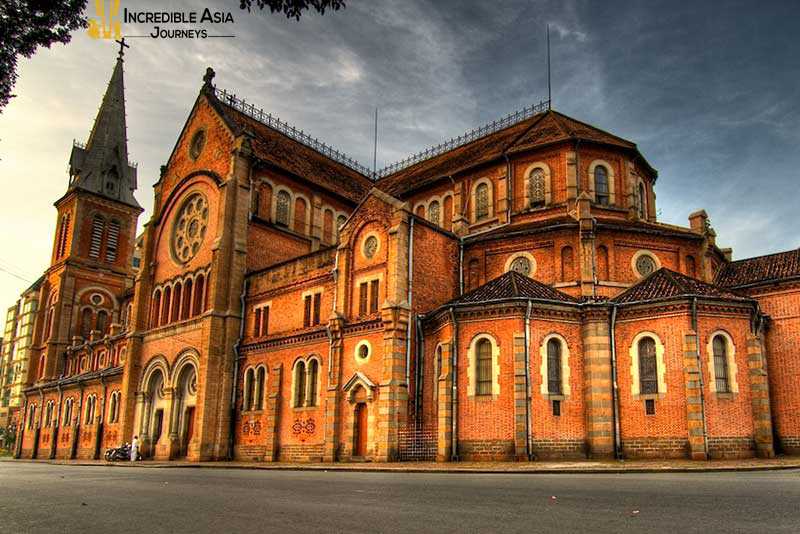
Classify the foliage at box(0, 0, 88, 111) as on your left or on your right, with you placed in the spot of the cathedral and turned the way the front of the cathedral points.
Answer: on your left

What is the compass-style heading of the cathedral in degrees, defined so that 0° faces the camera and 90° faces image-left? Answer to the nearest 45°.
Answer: approximately 135°
